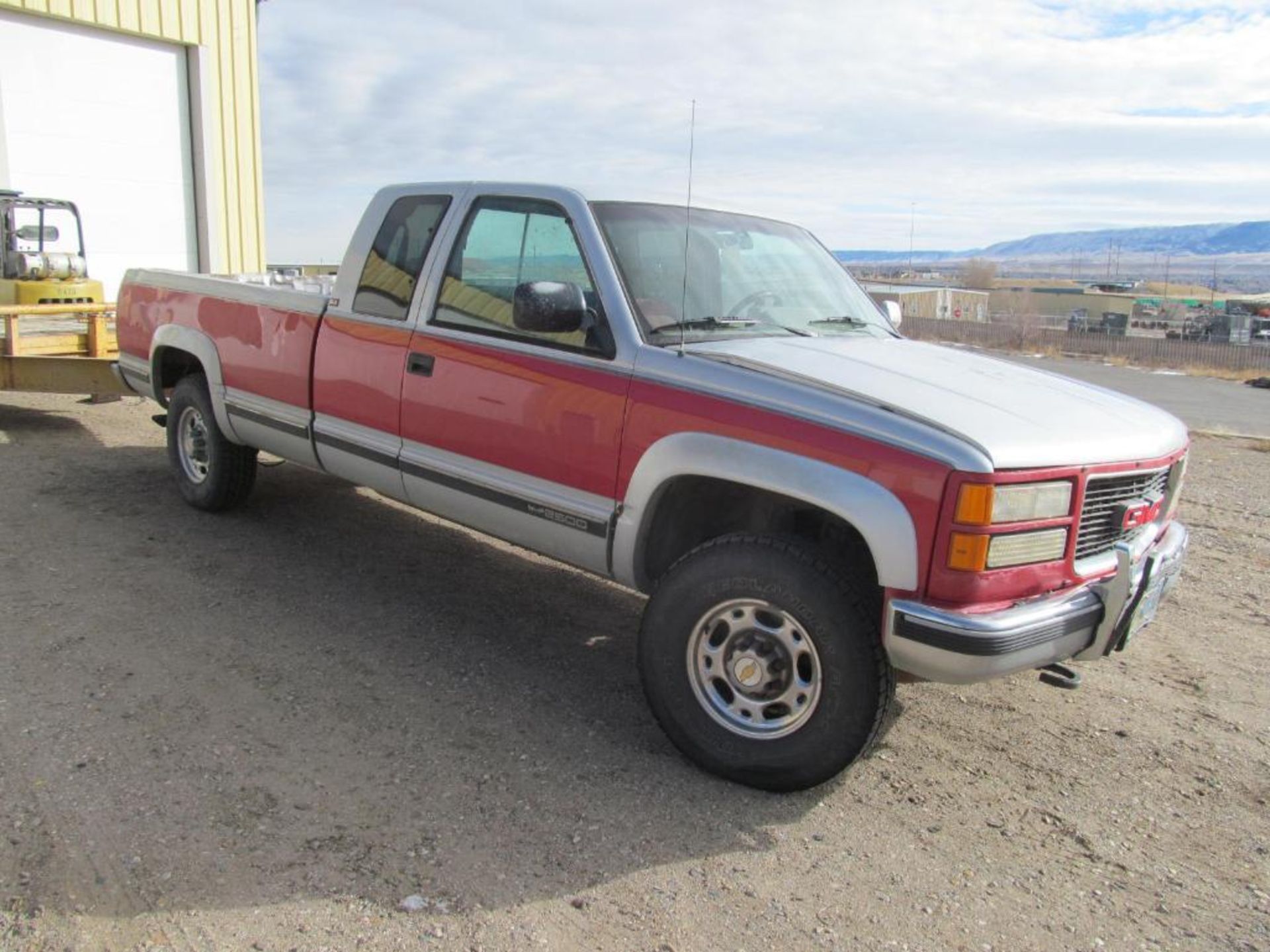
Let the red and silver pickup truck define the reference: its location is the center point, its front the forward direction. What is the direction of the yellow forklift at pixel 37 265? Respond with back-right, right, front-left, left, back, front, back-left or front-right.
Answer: back

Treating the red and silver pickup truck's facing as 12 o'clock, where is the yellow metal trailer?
The yellow metal trailer is roughly at 6 o'clock from the red and silver pickup truck.

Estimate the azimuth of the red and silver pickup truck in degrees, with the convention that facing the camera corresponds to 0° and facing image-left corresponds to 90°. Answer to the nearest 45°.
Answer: approximately 315°

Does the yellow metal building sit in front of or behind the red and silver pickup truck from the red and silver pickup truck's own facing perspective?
behind
